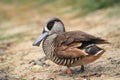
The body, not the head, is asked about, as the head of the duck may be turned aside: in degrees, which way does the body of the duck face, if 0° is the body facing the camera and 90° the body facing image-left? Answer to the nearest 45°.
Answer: approximately 90°
